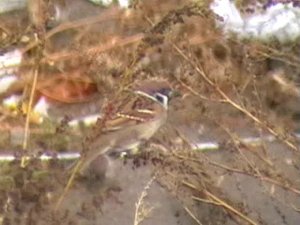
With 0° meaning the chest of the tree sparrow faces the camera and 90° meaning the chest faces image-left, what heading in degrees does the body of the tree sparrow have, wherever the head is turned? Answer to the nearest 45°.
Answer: approximately 270°
